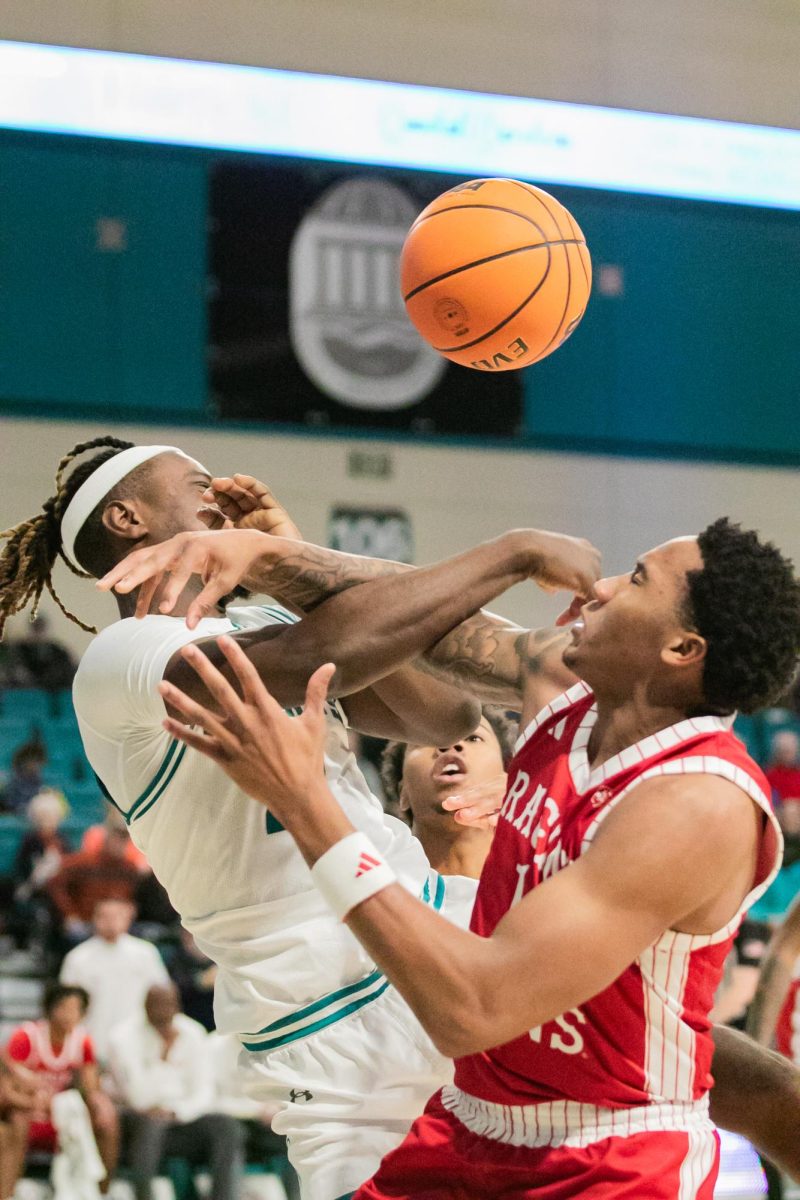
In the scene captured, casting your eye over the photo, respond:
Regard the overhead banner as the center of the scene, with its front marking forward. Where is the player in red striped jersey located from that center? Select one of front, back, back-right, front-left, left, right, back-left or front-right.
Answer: front

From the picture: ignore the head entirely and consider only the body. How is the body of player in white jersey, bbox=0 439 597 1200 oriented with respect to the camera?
to the viewer's right

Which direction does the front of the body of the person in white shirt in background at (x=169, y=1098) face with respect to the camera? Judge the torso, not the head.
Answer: toward the camera

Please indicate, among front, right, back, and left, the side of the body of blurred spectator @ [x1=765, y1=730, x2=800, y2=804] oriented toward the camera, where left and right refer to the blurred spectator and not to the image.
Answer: front

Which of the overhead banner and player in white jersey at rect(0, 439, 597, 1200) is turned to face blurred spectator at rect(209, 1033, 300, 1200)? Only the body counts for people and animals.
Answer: the overhead banner

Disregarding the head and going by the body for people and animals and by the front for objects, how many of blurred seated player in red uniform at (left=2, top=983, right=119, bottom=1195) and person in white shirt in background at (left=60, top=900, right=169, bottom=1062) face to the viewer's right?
0

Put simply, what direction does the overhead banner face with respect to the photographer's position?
facing the viewer

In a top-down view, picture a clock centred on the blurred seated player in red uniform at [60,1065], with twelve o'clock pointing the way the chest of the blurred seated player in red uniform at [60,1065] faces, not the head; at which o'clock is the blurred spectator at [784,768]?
the blurred spectator at [784,768] is roughly at 8 o'clock from the blurred seated player in red uniform at [60,1065].

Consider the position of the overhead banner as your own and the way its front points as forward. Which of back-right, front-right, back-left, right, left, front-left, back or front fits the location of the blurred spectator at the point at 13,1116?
front

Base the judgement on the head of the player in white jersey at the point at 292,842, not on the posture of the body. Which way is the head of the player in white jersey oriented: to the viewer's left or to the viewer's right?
to the viewer's right

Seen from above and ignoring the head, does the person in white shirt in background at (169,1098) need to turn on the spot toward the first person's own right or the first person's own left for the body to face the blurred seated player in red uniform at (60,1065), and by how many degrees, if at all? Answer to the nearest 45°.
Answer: approximately 90° to the first person's own right
